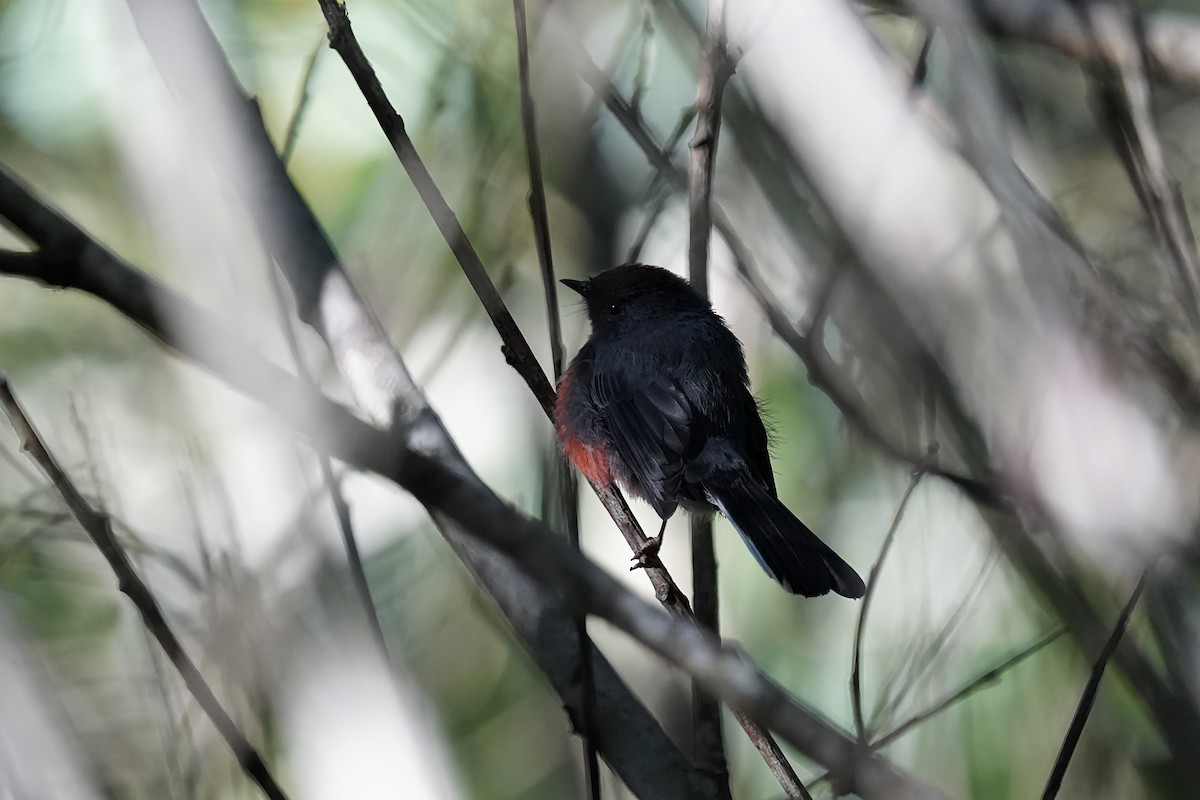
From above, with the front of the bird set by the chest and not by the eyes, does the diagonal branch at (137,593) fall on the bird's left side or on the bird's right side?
on the bird's left side

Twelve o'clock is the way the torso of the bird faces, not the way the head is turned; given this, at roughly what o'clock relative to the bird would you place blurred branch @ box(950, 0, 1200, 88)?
The blurred branch is roughly at 5 o'clock from the bird.

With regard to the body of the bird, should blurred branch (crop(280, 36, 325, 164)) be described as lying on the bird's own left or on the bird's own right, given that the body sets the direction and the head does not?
on the bird's own left

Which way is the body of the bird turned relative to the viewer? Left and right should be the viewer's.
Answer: facing away from the viewer and to the left of the viewer
